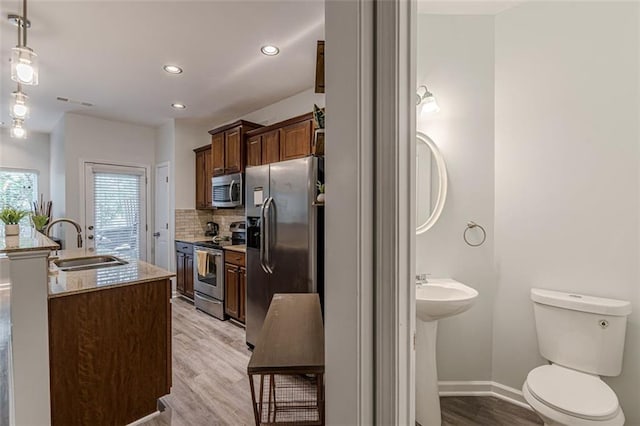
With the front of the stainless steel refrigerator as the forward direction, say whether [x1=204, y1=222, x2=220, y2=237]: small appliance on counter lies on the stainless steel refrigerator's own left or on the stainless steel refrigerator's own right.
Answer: on the stainless steel refrigerator's own right

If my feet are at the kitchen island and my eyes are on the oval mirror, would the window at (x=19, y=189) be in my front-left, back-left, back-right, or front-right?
back-left

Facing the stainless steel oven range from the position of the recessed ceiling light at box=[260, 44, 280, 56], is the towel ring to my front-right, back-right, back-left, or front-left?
back-right

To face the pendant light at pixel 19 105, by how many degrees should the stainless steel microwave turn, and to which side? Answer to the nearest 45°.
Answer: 0° — it already faces it

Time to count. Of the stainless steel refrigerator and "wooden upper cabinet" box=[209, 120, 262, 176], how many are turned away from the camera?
0

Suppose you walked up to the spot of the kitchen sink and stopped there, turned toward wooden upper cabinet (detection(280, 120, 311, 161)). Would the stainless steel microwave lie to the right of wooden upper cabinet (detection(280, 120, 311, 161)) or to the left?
left

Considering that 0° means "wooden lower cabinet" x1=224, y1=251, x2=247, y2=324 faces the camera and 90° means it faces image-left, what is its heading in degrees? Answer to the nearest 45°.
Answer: approximately 45°
